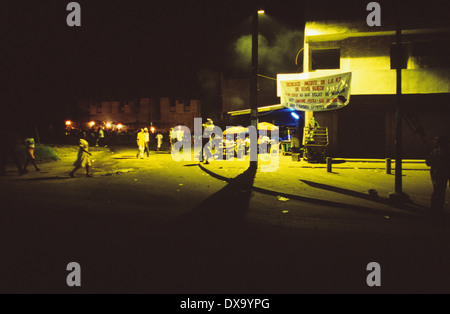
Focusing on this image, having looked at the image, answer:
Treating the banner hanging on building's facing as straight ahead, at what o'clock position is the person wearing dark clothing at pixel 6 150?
The person wearing dark clothing is roughly at 2 o'clock from the banner hanging on building.

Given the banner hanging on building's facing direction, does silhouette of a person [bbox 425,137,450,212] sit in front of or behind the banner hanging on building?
in front

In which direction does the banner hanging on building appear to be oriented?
toward the camera

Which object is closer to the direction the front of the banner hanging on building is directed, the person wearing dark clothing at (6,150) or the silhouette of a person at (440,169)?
the silhouette of a person

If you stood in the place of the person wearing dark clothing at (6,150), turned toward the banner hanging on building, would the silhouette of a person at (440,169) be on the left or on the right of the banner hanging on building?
right
